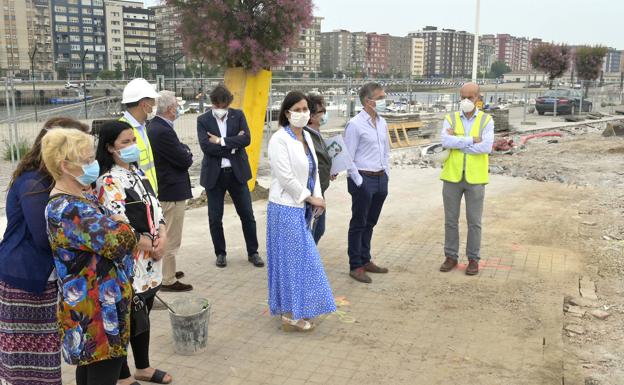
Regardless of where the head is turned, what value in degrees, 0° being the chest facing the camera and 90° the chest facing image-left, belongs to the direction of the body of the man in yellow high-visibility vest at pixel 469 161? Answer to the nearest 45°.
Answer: approximately 0°

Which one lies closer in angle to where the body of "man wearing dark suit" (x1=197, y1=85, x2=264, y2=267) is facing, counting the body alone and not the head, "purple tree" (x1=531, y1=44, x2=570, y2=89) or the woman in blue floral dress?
the woman in blue floral dress

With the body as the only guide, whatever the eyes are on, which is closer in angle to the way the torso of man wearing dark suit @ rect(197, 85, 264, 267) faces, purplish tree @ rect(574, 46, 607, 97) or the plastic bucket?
the plastic bucket

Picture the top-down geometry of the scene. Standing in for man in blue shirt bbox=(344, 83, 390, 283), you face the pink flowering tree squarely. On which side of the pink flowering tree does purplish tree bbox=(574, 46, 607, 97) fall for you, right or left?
right

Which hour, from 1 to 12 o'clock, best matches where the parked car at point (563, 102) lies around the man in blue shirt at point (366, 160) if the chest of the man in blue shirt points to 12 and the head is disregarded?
The parked car is roughly at 8 o'clock from the man in blue shirt.

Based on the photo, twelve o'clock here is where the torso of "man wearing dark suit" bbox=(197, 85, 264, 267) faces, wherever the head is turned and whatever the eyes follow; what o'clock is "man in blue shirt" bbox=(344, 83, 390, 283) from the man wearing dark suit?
The man in blue shirt is roughly at 10 o'clock from the man wearing dark suit.
